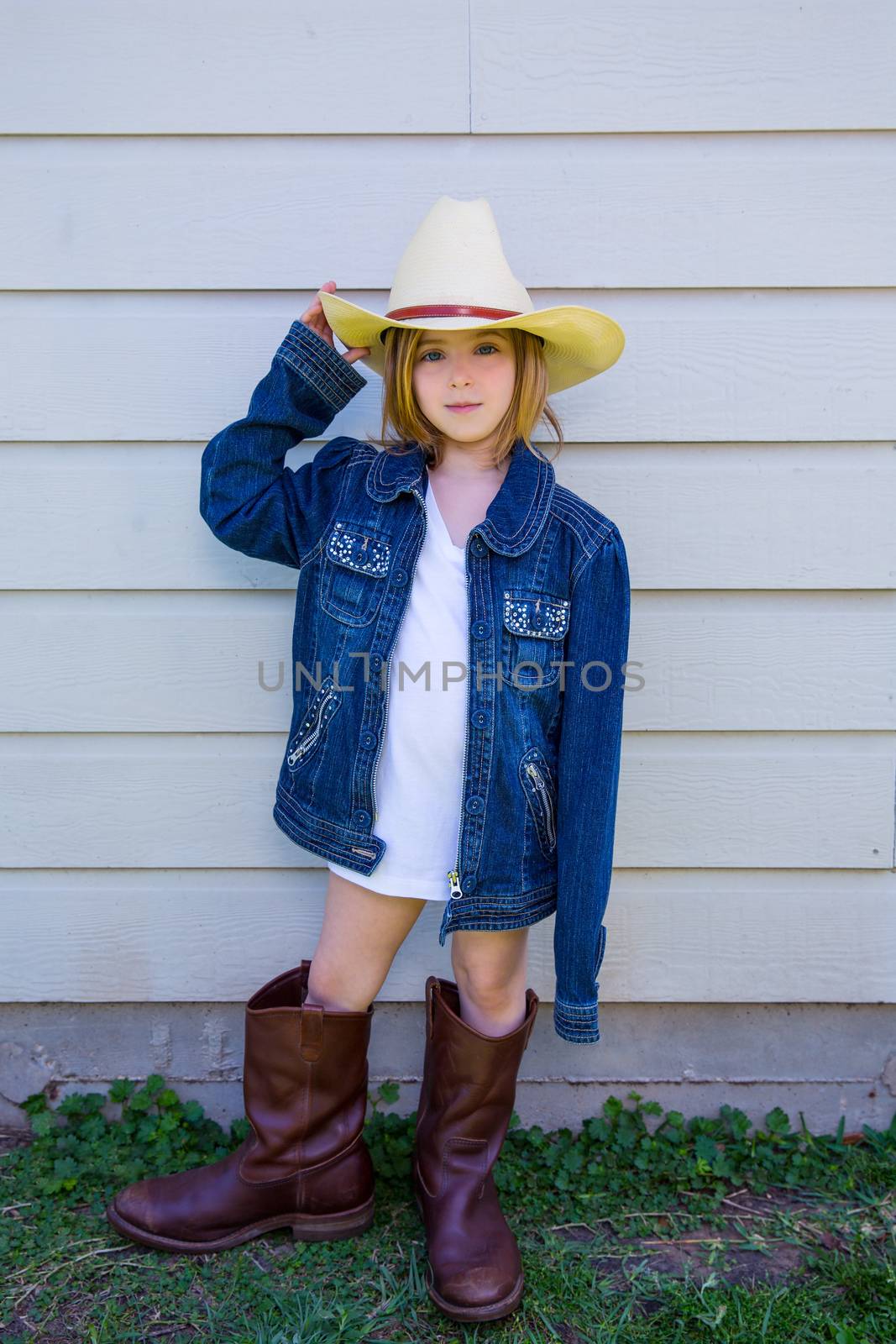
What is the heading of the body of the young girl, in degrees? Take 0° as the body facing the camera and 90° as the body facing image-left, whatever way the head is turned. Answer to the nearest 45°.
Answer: approximately 0°
